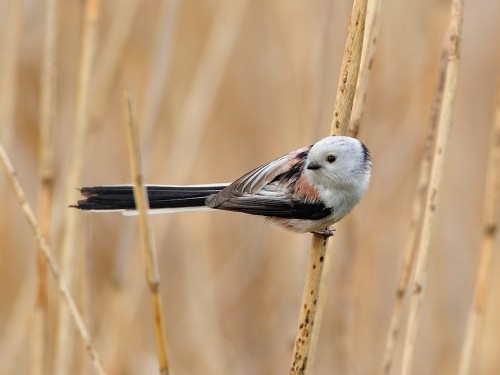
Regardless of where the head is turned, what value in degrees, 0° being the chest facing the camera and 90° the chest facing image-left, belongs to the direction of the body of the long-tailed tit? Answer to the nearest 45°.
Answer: approximately 270°

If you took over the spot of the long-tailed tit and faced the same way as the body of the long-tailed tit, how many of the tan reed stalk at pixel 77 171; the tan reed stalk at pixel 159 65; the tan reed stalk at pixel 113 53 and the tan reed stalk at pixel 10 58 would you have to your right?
0

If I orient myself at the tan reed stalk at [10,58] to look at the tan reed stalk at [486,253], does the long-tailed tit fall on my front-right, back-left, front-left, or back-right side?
front-right

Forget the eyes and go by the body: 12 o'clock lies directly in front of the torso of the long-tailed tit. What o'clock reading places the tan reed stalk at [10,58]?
The tan reed stalk is roughly at 7 o'clock from the long-tailed tit.

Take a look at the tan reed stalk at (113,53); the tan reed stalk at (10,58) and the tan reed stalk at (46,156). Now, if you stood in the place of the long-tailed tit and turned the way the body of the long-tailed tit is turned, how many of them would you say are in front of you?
0

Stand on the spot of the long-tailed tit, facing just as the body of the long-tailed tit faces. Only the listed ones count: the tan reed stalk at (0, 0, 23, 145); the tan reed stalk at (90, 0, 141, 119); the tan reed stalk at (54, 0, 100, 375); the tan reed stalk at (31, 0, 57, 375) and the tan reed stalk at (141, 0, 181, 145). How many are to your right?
0
